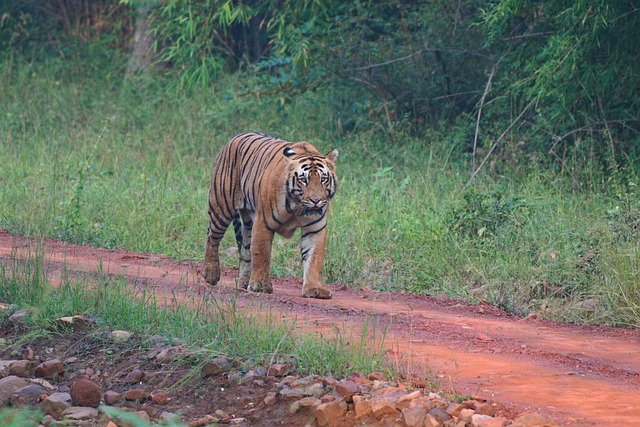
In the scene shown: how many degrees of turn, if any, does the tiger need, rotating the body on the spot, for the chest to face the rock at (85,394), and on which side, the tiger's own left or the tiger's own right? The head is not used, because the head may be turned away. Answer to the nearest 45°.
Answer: approximately 90° to the tiger's own right

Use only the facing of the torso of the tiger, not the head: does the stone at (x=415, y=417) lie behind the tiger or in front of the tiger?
in front

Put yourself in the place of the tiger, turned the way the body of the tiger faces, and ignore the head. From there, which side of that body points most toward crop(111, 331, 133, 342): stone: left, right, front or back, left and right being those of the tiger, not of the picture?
right

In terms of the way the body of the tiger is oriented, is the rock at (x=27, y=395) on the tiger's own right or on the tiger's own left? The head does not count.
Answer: on the tiger's own right

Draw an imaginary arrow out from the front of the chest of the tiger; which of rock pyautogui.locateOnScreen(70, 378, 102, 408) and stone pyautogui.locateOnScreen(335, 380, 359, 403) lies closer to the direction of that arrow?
the stone

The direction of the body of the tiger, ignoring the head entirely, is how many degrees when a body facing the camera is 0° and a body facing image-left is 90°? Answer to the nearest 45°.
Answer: approximately 315°

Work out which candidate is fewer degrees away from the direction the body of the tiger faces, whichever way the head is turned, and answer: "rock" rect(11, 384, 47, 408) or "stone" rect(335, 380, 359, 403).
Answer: the stone

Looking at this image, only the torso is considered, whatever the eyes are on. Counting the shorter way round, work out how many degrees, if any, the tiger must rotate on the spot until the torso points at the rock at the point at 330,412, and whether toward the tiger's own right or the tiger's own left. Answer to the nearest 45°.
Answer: approximately 45° to the tiger's own right

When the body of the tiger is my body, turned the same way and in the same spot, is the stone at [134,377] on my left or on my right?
on my right

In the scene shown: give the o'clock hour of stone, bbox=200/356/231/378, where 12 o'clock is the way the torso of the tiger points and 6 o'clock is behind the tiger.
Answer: The stone is roughly at 2 o'clock from the tiger.

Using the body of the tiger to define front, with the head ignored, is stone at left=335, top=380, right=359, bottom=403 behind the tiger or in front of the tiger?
in front
